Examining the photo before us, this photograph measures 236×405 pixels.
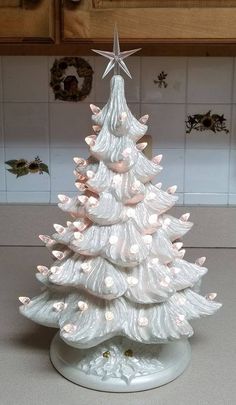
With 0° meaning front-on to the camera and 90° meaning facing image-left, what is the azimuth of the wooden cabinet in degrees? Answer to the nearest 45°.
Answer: approximately 0°
